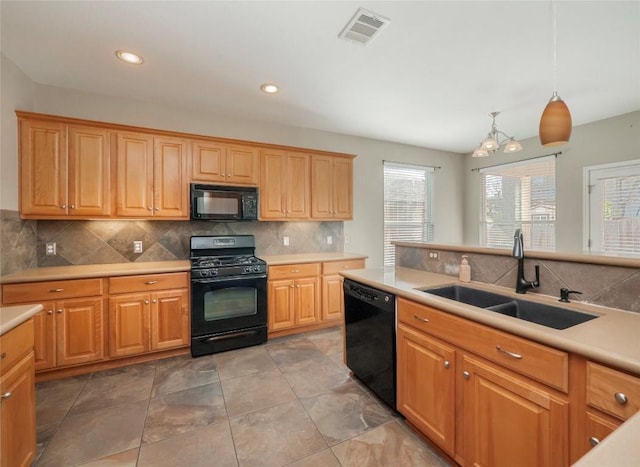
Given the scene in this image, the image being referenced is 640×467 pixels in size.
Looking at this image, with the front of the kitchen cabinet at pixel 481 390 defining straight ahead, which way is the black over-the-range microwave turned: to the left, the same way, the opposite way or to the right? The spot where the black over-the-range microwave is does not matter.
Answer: to the left

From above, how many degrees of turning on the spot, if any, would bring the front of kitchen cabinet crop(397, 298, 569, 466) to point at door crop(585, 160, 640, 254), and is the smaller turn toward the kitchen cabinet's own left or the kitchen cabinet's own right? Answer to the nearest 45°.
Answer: approximately 180°

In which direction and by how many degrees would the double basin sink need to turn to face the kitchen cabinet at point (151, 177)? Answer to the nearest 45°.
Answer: approximately 45° to its right

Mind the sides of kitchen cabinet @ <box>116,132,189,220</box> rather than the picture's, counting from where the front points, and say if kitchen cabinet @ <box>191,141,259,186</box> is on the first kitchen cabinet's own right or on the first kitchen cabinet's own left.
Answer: on the first kitchen cabinet's own left

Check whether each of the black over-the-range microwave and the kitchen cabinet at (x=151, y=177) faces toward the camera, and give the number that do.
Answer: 2

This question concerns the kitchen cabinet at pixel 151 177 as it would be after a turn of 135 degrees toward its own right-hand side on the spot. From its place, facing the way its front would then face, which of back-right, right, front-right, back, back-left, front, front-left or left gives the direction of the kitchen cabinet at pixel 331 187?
back-right

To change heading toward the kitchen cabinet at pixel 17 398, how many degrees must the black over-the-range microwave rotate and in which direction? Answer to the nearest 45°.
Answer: approximately 45° to its right

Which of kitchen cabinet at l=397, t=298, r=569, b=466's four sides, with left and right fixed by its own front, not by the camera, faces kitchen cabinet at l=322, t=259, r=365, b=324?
right

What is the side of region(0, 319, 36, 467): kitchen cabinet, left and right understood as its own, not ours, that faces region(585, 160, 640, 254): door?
front

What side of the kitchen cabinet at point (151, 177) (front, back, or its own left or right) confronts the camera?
front

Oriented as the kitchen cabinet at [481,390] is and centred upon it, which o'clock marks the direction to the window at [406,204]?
The window is roughly at 4 o'clock from the kitchen cabinet.

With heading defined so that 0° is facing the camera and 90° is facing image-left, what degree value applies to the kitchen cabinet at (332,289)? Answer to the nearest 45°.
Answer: approximately 315°

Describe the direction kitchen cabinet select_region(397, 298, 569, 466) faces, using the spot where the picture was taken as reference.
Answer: facing the viewer and to the left of the viewer

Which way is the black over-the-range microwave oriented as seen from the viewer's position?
toward the camera

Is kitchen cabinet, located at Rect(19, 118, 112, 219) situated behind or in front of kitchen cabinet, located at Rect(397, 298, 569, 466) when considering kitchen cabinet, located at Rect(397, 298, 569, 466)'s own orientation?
in front

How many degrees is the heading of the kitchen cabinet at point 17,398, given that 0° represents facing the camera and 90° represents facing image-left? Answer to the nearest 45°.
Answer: approximately 315°
